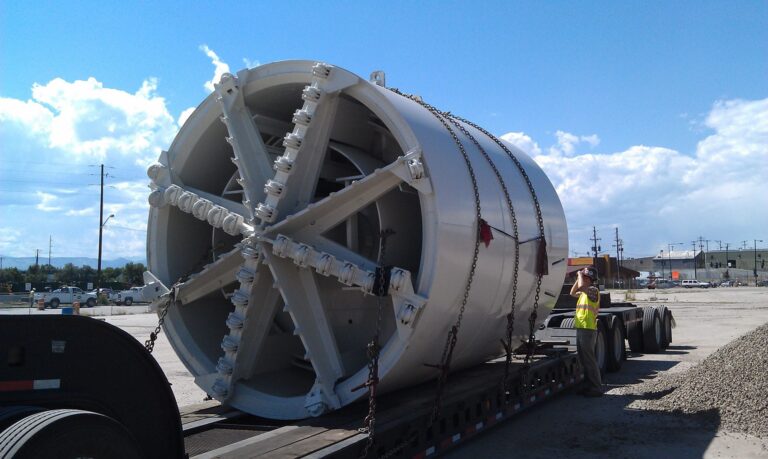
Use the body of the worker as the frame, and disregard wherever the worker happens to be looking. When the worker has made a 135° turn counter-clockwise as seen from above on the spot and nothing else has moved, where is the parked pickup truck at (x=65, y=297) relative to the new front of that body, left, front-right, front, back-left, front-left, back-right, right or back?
back

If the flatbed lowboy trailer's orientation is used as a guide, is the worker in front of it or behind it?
behind

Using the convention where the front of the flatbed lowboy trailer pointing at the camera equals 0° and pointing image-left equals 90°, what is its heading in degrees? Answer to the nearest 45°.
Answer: approximately 45°

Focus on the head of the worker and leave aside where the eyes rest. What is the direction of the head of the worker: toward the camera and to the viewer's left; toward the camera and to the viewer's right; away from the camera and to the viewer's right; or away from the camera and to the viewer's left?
toward the camera and to the viewer's left

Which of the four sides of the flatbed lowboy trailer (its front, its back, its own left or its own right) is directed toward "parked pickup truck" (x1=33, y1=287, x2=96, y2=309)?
right

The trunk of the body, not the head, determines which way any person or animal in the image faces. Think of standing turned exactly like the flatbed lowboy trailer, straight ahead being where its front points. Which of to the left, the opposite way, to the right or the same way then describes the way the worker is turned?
to the right

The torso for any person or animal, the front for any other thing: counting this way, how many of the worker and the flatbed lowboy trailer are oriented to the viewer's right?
0

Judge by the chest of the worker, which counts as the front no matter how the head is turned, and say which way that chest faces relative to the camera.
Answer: to the viewer's left
